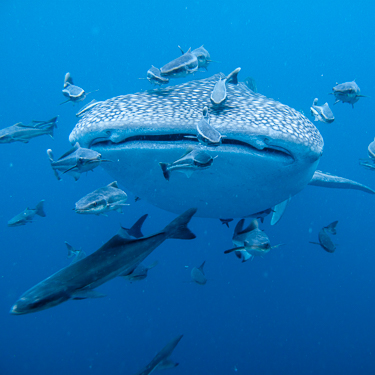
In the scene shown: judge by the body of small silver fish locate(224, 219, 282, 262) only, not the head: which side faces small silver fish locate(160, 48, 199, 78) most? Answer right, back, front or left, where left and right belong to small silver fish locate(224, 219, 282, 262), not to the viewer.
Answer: back

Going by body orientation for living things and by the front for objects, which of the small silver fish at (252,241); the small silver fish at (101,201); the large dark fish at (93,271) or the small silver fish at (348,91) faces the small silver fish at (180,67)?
the small silver fish at (348,91)

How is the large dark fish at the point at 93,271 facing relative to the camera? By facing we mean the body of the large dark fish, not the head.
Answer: to the viewer's left

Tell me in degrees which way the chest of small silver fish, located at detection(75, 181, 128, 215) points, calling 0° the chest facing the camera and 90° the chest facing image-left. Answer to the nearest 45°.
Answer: approximately 45°

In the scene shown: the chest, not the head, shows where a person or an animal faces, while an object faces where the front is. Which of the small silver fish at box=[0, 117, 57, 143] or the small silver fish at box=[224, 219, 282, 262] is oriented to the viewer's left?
the small silver fish at box=[0, 117, 57, 143]

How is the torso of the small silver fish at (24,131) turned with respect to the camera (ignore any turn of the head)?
to the viewer's left

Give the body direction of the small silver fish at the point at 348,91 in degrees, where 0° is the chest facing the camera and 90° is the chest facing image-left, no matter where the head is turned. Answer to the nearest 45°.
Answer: approximately 45°
